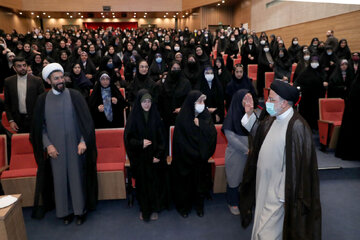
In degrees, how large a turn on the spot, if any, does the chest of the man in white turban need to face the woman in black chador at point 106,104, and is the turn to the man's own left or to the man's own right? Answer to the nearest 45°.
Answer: approximately 135° to the man's own left

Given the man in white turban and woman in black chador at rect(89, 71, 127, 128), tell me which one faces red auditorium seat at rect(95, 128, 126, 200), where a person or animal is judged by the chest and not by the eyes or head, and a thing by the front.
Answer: the woman in black chador

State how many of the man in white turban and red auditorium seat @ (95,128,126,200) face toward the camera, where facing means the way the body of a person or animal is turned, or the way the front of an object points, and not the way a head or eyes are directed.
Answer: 2

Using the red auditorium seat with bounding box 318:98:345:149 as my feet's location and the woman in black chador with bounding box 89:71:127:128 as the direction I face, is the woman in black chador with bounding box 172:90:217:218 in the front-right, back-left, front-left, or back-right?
front-left

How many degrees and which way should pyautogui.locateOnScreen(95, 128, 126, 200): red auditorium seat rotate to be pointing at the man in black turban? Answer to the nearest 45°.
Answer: approximately 45° to its left

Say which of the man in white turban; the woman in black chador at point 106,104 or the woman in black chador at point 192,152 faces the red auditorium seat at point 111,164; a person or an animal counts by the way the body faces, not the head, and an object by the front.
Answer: the woman in black chador at point 106,104

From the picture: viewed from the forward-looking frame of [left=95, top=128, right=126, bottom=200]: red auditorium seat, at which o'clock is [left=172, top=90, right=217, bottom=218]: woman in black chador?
The woman in black chador is roughly at 10 o'clock from the red auditorium seat.

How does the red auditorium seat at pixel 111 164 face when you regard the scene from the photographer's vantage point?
facing the viewer

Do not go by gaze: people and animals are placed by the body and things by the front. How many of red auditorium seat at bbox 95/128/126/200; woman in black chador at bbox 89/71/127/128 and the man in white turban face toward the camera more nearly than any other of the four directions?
3

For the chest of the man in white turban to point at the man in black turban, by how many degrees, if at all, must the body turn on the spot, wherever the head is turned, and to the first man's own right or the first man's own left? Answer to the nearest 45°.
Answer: approximately 45° to the first man's own left

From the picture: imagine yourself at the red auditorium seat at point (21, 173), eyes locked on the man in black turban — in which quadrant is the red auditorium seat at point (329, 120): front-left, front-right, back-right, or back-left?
front-left

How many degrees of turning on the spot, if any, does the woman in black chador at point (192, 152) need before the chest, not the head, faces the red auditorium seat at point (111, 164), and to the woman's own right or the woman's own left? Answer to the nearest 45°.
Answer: approximately 135° to the woman's own right

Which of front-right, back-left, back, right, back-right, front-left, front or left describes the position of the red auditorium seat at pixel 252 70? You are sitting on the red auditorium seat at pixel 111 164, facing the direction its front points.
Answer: back-left

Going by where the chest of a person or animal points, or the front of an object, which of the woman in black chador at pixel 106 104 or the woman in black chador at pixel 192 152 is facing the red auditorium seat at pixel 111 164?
the woman in black chador at pixel 106 104

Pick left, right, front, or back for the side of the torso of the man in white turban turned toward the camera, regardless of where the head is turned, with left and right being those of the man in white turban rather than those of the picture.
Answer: front

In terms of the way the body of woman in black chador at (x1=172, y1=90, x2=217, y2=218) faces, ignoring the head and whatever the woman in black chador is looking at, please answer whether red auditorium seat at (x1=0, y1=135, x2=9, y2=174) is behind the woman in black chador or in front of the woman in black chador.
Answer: behind

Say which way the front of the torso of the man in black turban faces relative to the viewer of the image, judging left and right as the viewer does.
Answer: facing the viewer and to the left of the viewer

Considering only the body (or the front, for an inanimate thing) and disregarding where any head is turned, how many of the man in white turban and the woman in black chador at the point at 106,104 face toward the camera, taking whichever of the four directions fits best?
2
